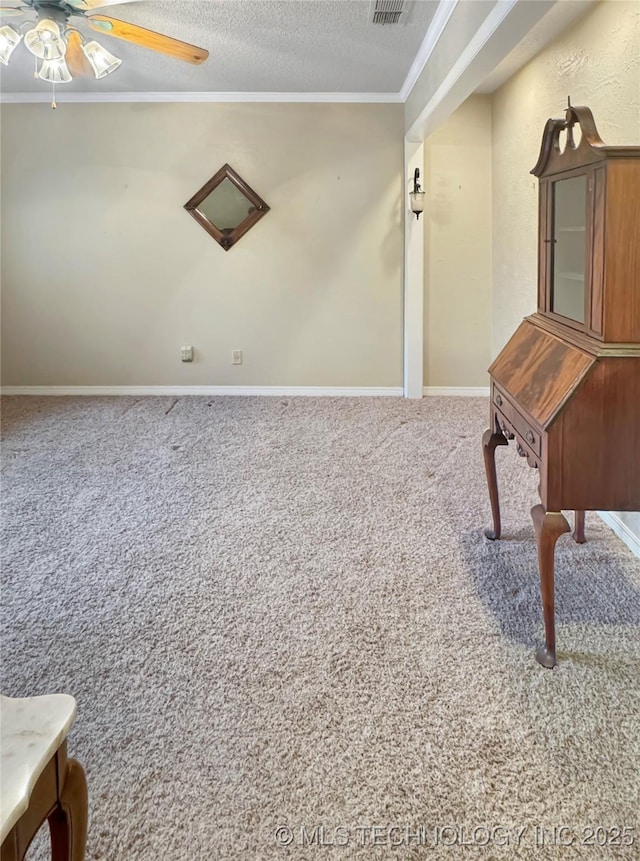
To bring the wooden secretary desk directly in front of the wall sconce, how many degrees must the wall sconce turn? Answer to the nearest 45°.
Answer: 0° — it already faces it

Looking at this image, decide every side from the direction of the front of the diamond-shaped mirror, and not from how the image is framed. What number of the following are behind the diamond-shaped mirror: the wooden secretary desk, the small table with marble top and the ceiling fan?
0

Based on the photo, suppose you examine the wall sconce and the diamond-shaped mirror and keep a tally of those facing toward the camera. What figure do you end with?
2

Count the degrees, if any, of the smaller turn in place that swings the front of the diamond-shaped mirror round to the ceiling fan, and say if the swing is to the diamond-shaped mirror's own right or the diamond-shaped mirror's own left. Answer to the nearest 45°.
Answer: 0° — it already faces it

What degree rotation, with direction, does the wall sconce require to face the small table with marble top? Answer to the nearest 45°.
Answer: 0° — it already faces it

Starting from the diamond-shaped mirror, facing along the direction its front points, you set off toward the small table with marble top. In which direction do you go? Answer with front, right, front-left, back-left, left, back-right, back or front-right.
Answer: front

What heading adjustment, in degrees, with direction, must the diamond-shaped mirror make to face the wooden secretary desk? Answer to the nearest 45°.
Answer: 0° — it already faces it

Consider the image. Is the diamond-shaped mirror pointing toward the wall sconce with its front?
no

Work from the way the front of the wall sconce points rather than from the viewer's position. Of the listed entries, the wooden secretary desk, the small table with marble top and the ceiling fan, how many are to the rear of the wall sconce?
0

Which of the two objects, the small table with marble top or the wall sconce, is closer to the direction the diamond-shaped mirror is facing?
the small table with marble top

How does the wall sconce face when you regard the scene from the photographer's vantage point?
facing the viewer

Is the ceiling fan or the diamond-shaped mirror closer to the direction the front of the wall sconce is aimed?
the ceiling fan

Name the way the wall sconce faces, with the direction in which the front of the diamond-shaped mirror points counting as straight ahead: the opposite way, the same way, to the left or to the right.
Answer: the same way

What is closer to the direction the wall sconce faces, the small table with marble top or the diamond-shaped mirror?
the small table with marble top
